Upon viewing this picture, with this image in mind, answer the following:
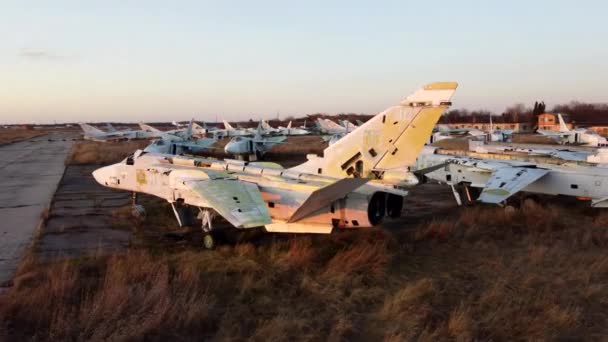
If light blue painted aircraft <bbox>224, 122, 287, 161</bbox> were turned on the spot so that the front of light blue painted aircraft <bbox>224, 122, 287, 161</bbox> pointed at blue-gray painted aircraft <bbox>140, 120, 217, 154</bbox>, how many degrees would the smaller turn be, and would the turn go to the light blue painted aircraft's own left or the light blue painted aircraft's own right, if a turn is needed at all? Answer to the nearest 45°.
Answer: approximately 45° to the light blue painted aircraft's own right

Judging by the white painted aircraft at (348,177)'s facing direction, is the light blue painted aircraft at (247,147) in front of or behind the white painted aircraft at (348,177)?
in front

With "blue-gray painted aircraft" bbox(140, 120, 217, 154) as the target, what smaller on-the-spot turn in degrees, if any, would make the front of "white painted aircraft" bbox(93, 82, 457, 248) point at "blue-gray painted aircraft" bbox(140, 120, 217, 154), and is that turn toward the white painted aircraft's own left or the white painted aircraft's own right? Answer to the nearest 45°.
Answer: approximately 45° to the white painted aircraft's own right

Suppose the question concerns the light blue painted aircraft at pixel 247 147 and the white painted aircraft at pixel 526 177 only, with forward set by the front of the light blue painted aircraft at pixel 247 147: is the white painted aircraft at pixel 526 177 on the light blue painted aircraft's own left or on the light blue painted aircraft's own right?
on the light blue painted aircraft's own left

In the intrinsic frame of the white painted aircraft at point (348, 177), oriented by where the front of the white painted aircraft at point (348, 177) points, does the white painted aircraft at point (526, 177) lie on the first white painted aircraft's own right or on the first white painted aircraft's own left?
on the first white painted aircraft's own right

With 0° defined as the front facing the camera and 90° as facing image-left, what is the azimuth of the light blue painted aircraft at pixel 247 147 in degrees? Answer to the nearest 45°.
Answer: approximately 45°

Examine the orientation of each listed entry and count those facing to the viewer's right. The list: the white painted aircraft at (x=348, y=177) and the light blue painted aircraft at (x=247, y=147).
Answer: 0

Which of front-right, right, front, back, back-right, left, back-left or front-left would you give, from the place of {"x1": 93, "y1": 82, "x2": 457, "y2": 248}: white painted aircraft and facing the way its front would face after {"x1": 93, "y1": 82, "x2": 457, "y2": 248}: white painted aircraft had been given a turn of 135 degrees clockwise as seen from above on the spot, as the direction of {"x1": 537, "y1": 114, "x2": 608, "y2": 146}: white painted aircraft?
front-left

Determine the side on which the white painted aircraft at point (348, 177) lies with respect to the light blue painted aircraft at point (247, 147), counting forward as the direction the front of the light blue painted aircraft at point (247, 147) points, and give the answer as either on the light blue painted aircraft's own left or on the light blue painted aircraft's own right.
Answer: on the light blue painted aircraft's own left

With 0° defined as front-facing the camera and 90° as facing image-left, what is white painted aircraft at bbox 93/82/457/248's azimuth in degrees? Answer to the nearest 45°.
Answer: approximately 135°

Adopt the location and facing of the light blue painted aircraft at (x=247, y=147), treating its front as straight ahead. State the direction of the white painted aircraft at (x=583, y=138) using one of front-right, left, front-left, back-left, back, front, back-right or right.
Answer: back-left
